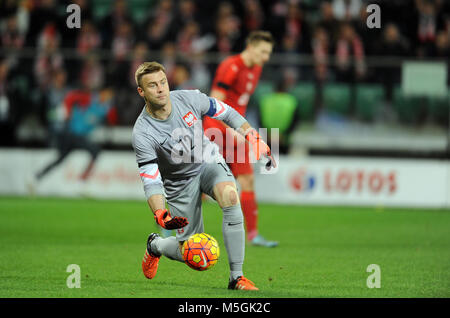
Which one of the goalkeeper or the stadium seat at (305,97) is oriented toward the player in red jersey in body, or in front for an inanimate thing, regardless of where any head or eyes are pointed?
the stadium seat

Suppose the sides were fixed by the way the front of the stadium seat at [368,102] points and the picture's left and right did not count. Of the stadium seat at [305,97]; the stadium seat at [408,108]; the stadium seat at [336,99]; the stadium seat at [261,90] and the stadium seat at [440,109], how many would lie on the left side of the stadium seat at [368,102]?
2

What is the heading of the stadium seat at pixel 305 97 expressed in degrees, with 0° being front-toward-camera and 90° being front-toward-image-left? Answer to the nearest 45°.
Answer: approximately 0°

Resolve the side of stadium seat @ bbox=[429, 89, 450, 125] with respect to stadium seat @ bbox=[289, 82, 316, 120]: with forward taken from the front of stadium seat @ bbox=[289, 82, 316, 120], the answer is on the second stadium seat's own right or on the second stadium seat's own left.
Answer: on the second stadium seat's own left

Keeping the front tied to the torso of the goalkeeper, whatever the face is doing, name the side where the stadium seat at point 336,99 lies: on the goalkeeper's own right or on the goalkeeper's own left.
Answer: on the goalkeeper's own left

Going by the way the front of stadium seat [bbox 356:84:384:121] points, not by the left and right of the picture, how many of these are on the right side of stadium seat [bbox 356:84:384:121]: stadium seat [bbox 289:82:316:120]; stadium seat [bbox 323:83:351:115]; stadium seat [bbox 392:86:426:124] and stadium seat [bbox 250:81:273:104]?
3

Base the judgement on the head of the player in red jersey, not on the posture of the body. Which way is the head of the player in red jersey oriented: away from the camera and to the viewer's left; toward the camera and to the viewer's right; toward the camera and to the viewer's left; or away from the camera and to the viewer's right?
toward the camera and to the viewer's right

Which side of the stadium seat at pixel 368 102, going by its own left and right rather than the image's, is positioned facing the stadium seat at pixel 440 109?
left

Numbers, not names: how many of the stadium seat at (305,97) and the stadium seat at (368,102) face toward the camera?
2

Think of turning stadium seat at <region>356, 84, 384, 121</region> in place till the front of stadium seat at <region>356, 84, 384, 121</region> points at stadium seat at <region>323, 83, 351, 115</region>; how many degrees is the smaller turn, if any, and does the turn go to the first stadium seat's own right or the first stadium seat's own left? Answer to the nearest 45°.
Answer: approximately 90° to the first stadium seat's own right

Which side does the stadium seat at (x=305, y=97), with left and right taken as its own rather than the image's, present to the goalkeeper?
front

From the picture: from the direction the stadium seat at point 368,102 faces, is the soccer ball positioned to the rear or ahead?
ahead

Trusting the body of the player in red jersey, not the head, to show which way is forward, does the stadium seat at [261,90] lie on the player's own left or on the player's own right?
on the player's own left
